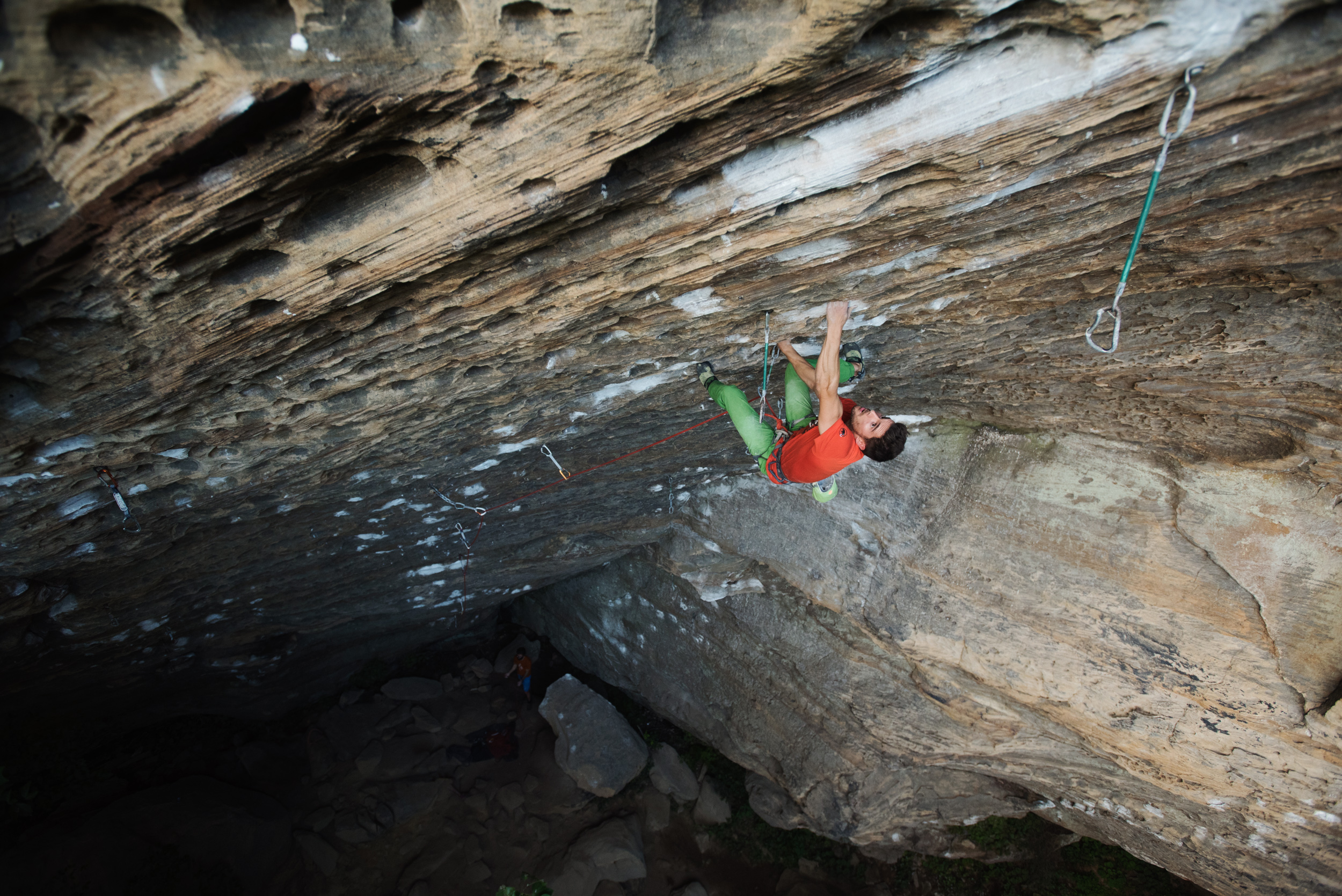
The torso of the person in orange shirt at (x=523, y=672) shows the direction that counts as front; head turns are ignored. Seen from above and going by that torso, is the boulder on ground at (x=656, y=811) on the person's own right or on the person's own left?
on the person's own left

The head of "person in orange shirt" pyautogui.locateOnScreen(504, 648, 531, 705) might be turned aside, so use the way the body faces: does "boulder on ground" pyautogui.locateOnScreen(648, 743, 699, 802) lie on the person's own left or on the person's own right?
on the person's own left

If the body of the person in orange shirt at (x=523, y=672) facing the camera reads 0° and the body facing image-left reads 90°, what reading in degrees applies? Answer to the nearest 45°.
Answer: approximately 45°

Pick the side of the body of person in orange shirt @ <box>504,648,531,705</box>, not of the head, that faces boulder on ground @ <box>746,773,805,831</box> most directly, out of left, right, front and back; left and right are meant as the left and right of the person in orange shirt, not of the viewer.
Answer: left
